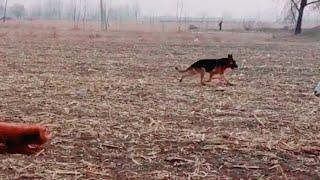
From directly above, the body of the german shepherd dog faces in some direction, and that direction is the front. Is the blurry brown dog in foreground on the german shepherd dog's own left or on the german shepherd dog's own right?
on the german shepherd dog's own right

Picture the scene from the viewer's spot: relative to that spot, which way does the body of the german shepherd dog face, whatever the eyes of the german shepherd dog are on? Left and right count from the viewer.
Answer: facing to the right of the viewer
